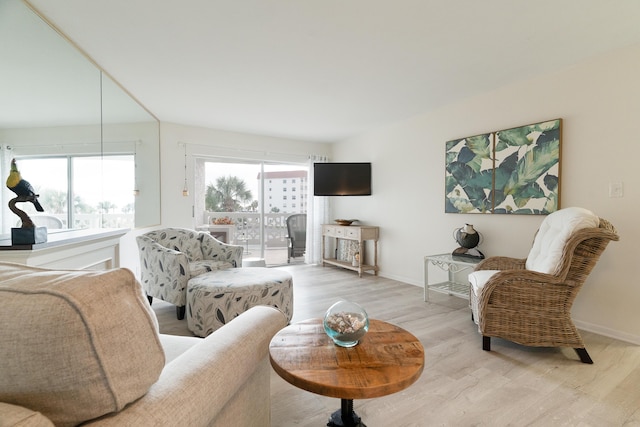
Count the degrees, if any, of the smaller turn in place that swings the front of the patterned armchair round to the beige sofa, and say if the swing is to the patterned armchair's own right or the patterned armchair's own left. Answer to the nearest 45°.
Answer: approximately 45° to the patterned armchair's own right

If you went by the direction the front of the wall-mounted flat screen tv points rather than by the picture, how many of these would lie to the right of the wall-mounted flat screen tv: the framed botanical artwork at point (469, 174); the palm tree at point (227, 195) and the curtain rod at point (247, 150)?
2

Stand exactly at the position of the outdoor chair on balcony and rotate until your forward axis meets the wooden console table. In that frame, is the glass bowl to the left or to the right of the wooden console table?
right

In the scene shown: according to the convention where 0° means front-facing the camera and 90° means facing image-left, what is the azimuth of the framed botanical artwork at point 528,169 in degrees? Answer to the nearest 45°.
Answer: approximately 45°

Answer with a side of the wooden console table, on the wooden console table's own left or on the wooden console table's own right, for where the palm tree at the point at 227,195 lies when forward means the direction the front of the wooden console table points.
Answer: on the wooden console table's own right

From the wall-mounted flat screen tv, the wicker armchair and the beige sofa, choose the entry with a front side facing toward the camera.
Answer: the wall-mounted flat screen tv

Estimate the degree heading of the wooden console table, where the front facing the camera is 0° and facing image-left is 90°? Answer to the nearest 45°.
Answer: approximately 45°

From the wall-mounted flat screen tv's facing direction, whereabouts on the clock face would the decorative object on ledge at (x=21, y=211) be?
The decorative object on ledge is roughly at 1 o'clock from the wall-mounted flat screen tv.

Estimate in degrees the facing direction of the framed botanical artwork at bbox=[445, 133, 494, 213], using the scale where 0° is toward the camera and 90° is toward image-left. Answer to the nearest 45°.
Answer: approximately 45°

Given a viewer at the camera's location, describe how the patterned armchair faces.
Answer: facing the viewer and to the right of the viewer

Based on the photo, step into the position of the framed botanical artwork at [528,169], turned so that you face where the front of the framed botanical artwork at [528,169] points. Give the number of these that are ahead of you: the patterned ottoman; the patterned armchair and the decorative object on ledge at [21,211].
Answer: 3

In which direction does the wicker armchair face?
to the viewer's left

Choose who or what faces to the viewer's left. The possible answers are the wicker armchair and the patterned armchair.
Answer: the wicker armchair

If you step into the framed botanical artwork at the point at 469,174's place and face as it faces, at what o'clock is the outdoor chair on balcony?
The outdoor chair on balcony is roughly at 2 o'clock from the framed botanical artwork.

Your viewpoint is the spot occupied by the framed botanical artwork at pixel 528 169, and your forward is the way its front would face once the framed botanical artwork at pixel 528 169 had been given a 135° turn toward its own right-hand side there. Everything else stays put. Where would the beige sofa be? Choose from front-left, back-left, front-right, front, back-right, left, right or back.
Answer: back

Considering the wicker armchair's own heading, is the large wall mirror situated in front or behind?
in front
